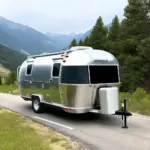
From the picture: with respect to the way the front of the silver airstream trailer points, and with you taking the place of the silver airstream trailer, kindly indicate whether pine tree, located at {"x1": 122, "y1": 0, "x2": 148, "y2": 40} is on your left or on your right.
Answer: on your left

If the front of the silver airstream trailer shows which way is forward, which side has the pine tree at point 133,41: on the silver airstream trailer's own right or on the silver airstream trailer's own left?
on the silver airstream trailer's own left

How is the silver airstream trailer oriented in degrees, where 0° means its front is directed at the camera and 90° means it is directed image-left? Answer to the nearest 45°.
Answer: approximately 315°
